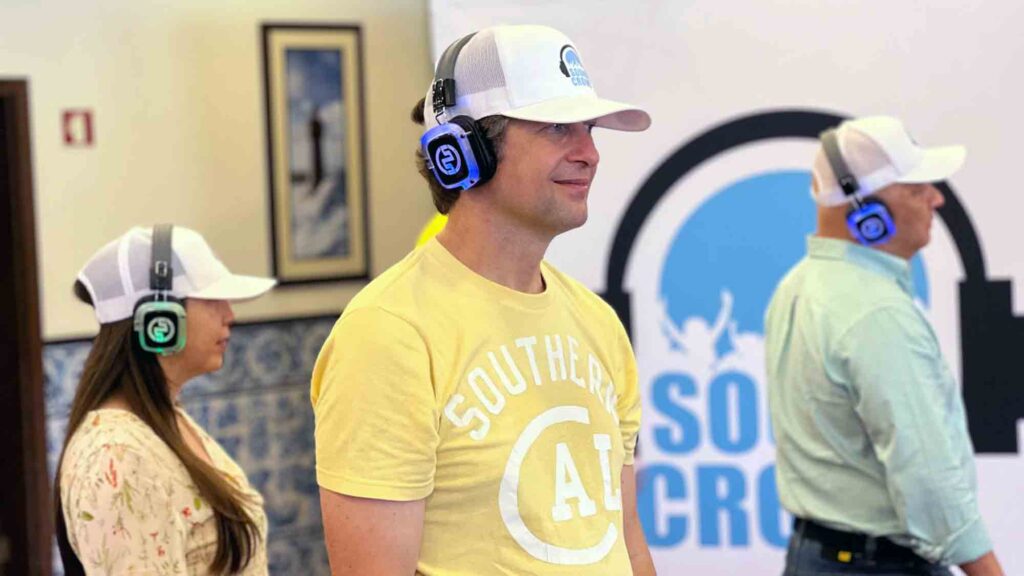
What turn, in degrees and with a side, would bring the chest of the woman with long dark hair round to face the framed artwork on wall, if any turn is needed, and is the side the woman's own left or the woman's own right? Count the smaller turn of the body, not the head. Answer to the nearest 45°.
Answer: approximately 90° to the woman's own left

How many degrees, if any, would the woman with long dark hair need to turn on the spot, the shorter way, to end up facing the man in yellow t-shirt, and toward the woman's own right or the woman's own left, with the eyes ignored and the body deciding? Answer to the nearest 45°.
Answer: approximately 45° to the woman's own right

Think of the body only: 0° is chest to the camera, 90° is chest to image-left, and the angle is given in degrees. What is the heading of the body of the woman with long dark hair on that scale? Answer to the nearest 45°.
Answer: approximately 270°

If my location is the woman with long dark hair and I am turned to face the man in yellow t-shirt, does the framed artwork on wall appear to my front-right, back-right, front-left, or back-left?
back-left

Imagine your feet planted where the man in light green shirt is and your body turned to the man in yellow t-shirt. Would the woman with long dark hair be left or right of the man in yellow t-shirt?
right

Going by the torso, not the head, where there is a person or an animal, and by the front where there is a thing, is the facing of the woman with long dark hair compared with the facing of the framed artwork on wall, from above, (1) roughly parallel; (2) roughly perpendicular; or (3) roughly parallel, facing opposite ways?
roughly perpendicular

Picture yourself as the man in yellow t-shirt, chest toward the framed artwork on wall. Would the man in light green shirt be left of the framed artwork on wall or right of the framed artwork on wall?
right

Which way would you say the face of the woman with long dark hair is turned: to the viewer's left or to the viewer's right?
to the viewer's right

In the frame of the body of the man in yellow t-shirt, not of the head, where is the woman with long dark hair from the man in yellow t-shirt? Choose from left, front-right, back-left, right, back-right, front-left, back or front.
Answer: back

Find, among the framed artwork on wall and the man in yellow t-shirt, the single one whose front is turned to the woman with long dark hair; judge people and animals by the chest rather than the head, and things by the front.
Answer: the framed artwork on wall

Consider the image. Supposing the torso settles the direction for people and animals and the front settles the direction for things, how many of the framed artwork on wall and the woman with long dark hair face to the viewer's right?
1
